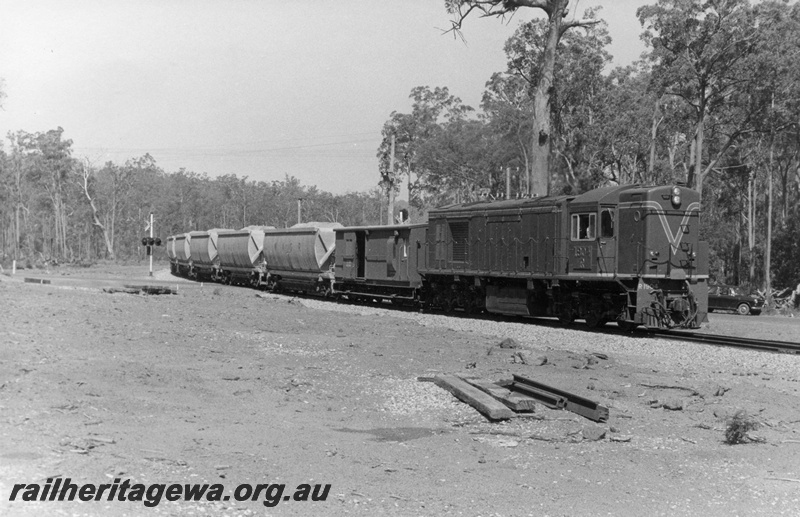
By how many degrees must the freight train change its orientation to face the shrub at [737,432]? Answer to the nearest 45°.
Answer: approximately 45° to its right

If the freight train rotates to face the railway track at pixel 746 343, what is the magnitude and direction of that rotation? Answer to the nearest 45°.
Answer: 0° — it already faces it

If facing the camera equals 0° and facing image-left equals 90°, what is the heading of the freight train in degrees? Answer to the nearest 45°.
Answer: approximately 315°

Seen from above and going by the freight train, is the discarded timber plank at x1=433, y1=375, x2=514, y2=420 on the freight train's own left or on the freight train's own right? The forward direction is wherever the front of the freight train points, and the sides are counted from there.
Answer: on the freight train's own right

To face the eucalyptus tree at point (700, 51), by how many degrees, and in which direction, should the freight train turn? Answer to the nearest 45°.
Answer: approximately 90° to its left

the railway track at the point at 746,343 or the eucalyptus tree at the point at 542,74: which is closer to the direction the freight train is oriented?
the railway track

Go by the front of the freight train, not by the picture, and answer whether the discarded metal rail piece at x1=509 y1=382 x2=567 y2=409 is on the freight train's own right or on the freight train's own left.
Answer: on the freight train's own right

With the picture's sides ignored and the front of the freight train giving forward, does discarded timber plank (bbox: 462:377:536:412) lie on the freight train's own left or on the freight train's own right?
on the freight train's own right
